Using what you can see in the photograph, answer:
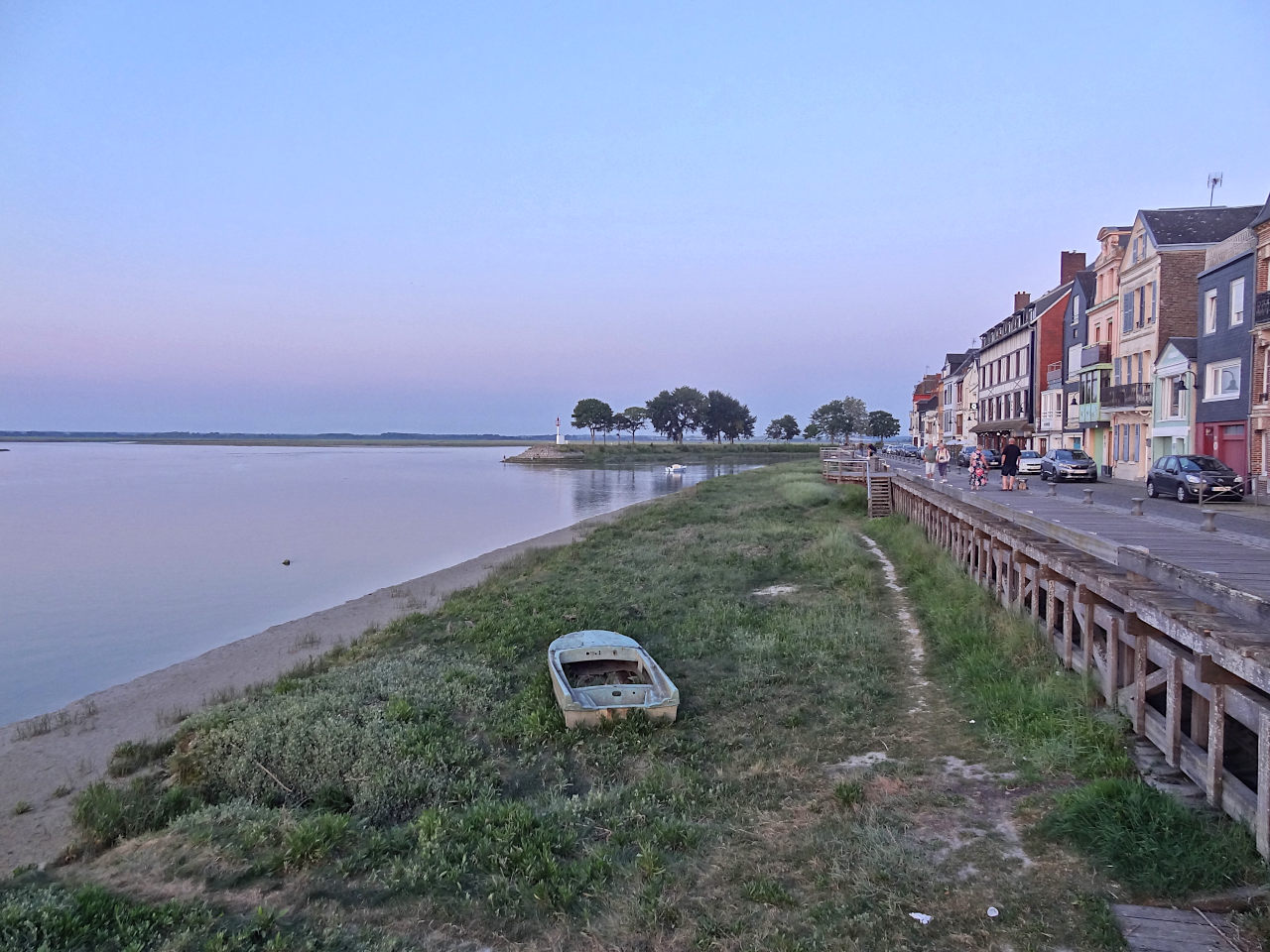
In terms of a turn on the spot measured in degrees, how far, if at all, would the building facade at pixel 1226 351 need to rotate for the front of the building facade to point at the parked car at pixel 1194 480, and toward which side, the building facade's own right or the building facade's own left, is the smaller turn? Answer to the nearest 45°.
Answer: approximately 45° to the building facade's own left

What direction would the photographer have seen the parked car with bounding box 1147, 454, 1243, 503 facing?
facing the viewer and to the right of the viewer

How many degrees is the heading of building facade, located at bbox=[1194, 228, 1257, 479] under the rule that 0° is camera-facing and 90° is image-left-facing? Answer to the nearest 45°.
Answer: approximately 45°

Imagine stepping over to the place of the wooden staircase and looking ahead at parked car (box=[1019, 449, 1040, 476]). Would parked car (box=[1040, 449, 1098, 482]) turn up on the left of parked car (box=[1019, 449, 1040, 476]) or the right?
right

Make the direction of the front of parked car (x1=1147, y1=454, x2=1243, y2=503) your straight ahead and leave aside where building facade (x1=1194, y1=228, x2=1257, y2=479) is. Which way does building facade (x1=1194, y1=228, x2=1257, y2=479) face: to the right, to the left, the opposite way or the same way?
to the right

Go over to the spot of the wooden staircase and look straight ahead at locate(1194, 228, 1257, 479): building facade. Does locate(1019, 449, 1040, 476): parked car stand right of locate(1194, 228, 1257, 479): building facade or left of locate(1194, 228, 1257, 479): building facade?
left

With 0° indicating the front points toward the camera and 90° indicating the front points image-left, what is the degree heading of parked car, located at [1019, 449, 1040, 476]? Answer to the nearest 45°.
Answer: approximately 315°

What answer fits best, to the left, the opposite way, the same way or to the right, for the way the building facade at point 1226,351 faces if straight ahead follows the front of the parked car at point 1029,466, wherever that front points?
to the right

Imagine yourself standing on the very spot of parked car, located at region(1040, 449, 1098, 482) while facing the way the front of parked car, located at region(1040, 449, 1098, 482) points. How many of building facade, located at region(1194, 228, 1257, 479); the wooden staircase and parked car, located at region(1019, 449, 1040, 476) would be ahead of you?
1

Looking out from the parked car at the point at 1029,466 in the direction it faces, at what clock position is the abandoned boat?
The abandoned boat is roughly at 2 o'clock from the parked car.

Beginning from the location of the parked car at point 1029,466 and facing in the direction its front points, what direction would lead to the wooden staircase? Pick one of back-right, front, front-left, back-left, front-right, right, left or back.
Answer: right

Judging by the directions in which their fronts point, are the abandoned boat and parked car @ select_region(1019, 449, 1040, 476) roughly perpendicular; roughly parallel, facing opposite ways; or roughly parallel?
roughly parallel, facing opposite ways

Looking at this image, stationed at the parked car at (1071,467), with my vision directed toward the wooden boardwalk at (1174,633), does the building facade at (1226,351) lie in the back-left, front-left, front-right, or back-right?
front-left

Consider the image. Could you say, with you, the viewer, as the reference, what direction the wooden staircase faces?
facing the viewer

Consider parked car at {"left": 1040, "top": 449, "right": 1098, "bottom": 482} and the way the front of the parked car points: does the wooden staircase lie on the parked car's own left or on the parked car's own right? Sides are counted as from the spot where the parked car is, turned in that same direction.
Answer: on the parked car's own right

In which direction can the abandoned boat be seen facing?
away from the camera
